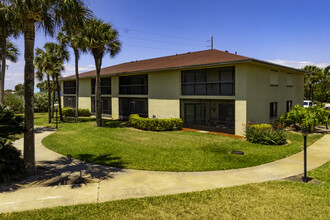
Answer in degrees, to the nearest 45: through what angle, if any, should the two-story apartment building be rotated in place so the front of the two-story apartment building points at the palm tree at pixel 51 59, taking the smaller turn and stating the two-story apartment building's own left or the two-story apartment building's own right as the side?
approximately 45° to the two-story apartment building's own right

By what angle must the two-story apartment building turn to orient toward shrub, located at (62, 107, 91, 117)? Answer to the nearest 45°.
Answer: approximately 90° to its right

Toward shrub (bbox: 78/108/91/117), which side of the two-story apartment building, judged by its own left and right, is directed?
right

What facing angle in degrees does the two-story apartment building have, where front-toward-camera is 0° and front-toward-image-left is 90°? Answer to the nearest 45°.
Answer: approximately 45°

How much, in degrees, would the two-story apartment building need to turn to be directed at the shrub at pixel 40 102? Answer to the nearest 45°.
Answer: approximately 90° to its right

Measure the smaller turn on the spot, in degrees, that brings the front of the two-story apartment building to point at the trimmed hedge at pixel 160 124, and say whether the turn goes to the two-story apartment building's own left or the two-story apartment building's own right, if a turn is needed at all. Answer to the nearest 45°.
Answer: approximately 45° to the two-story apartment building's own right

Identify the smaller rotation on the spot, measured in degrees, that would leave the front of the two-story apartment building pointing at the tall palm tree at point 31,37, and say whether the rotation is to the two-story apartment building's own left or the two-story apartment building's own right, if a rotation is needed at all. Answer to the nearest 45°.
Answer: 0° — it already faces it

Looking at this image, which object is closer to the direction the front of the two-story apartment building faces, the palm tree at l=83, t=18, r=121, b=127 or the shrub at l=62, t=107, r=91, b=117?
the palm tree

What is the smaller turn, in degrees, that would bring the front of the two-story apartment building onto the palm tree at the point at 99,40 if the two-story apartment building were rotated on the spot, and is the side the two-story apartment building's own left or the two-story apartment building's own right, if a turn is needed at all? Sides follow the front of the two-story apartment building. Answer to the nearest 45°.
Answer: approximately 45° to the two-story apartment building's own right
